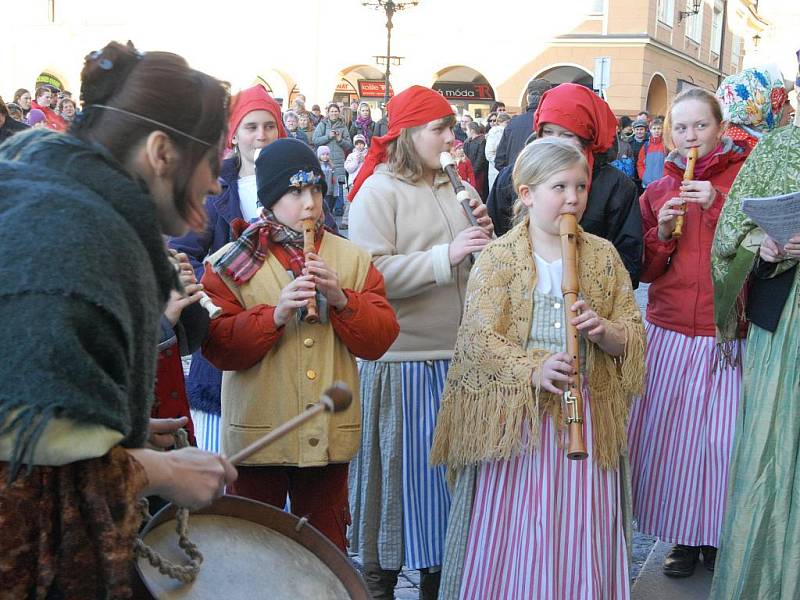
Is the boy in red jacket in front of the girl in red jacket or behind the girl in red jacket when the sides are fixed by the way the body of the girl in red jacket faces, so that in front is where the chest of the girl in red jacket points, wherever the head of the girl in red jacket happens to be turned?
in front

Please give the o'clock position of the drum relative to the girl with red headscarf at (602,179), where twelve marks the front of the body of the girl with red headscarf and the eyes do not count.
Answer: The drum is roughly at 11 o'clock from the girl with red headscarf.

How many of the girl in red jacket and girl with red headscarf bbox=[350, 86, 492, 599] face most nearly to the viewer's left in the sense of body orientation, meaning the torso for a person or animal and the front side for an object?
0

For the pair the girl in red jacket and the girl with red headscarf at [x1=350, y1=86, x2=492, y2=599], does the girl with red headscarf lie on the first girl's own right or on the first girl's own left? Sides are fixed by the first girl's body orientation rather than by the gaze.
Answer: on the first girl's own right

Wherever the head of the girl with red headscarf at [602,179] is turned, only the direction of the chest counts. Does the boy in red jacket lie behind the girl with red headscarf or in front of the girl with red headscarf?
in front

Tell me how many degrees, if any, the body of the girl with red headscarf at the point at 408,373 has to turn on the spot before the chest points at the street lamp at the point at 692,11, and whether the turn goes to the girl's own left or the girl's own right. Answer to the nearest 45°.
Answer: approximately 135° to the girl's own left

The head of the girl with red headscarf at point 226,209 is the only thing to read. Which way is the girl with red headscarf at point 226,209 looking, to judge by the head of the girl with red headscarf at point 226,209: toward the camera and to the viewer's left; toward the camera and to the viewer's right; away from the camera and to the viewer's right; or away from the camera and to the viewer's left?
toward the camera and to the viewer's right

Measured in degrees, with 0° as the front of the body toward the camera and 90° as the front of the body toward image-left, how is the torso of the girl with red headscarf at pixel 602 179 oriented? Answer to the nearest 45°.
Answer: approximately 45°

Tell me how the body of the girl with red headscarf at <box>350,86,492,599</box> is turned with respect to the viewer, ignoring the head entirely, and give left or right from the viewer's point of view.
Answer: facing the viewer and to the right of the viewer

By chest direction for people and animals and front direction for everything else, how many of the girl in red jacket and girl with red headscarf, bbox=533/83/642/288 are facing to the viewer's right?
0

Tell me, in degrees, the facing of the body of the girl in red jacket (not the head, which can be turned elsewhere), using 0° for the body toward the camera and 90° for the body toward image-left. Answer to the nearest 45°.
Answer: approximately 0°

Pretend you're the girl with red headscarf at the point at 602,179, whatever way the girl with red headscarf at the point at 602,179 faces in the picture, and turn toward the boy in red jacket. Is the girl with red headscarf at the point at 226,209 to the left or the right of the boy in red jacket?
right
